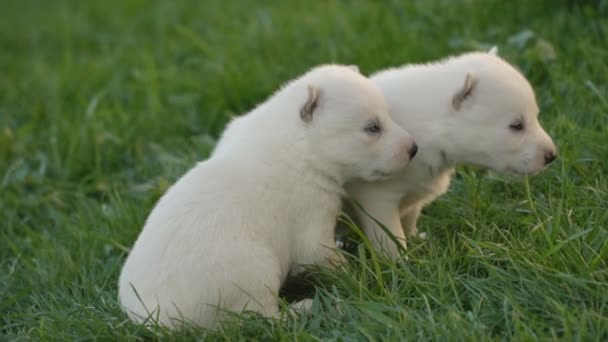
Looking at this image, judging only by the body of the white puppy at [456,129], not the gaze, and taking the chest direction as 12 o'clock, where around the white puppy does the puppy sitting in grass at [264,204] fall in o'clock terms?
The puppy sitting in grass is roughly at 5 o'clock from the white puppy.

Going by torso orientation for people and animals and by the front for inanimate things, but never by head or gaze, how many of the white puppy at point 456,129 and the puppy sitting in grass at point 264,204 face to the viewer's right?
2

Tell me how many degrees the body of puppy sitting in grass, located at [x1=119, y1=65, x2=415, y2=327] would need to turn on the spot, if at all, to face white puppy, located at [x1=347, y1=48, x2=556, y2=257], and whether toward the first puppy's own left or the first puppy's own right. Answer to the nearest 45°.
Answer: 0° — it already faces it

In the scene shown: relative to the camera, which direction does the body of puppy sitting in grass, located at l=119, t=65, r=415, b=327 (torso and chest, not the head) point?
to the viewer's right

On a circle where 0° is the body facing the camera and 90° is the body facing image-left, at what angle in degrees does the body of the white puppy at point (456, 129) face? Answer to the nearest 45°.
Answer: approximately 270°
